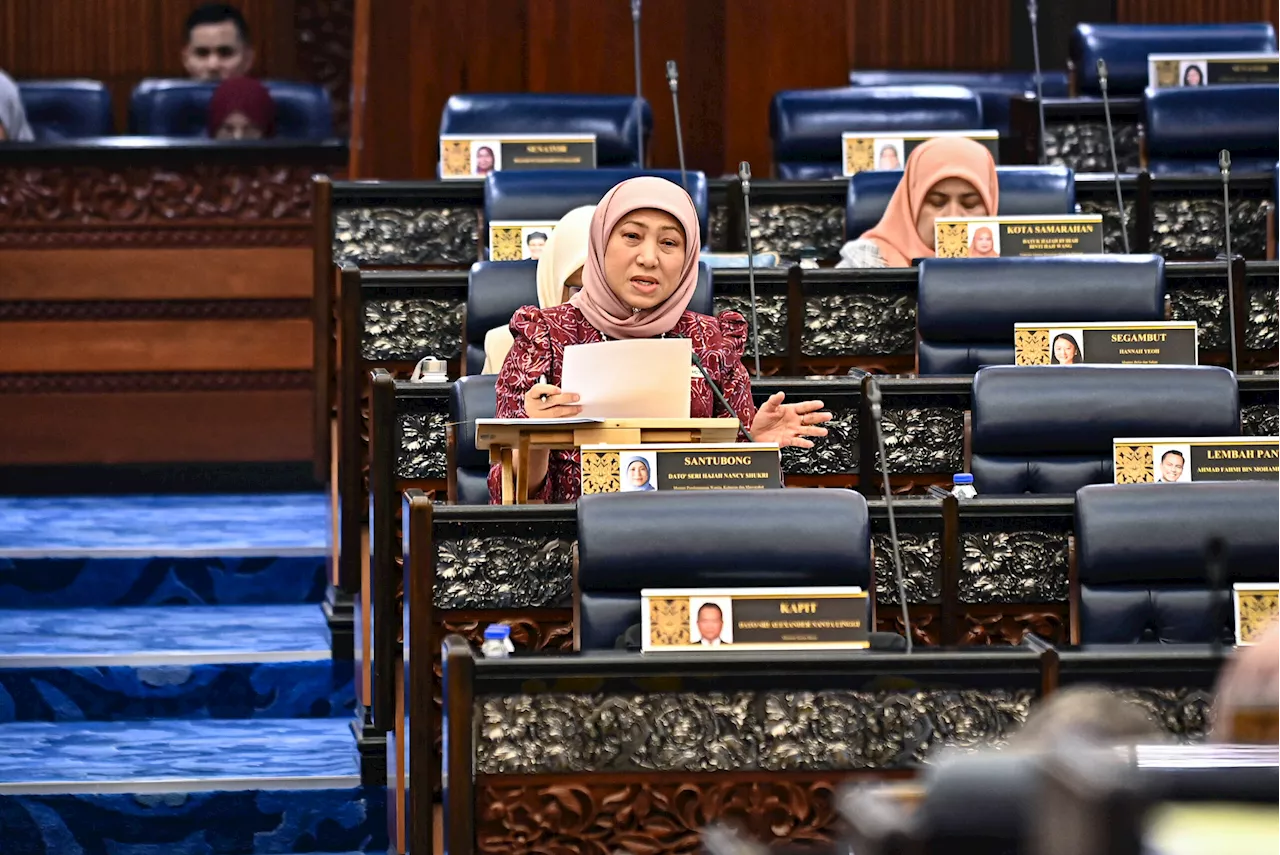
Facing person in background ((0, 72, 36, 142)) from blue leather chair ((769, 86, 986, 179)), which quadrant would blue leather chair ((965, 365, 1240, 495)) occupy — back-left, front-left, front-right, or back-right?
back-left

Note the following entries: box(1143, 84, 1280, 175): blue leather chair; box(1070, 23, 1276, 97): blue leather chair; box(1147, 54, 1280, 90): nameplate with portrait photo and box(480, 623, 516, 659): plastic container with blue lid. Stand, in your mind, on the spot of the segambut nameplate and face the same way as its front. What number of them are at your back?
3

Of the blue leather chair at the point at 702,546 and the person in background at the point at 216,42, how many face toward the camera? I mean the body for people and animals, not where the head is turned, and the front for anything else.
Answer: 2

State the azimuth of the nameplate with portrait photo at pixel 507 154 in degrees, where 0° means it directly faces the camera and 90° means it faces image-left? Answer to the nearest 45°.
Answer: approximately 0°

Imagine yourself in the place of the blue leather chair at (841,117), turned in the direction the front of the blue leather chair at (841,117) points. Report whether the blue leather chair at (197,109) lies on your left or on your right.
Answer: on your right

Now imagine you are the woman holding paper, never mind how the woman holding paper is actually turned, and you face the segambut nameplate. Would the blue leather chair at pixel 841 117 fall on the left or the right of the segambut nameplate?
left
